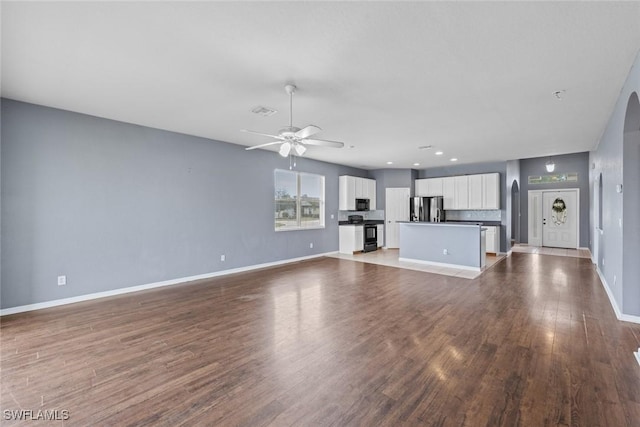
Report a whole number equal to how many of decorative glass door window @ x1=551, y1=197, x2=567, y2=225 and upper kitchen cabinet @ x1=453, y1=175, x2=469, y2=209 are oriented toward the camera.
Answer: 2

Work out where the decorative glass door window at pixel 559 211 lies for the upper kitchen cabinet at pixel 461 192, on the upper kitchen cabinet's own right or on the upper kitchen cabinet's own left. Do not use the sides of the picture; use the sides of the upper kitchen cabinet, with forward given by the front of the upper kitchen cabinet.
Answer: on the upper kitchen cabinet's own left

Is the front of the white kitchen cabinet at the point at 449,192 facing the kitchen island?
yes

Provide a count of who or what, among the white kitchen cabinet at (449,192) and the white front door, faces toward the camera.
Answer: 2

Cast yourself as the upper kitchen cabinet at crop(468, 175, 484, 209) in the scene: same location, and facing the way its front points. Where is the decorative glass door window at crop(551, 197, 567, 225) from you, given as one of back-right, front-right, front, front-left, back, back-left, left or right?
back-left

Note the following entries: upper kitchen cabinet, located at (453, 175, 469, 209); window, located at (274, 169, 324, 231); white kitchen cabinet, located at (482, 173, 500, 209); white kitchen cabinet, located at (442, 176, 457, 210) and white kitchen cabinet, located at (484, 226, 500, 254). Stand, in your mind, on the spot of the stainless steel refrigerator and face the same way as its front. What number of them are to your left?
4

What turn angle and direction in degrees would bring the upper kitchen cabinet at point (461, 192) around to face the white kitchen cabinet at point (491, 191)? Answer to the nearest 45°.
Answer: approximately 90° to its left

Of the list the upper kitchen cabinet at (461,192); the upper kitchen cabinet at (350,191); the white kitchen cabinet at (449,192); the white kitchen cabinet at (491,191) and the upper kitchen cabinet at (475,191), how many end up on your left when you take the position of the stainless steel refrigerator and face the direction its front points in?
4
